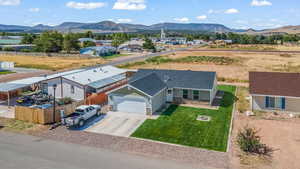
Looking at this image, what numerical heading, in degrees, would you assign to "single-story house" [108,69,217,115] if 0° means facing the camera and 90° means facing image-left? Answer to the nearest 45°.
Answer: approximately 45°

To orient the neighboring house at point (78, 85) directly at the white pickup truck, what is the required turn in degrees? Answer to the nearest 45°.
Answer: approximately 45° to its left

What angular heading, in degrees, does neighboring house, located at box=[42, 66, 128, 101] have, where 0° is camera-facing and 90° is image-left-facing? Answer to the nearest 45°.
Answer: approximately 45°

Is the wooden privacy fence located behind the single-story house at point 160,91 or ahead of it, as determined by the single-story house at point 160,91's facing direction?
ahead

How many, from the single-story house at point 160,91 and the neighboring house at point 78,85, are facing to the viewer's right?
0

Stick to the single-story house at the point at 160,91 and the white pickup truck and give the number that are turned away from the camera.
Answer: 0
